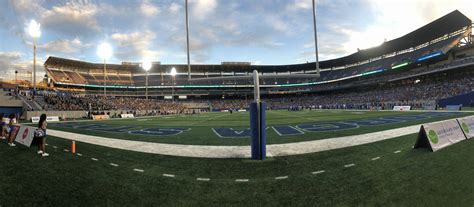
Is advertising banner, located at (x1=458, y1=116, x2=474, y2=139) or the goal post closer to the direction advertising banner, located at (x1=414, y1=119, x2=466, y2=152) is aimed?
the goal post

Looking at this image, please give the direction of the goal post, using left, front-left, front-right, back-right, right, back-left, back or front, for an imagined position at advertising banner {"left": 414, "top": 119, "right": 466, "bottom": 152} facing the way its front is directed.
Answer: right

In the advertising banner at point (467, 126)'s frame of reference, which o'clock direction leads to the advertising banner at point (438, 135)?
the advertising banner at point (438, 135) is roughly at 2 o'clock from the advertising banner at point (467, 126).

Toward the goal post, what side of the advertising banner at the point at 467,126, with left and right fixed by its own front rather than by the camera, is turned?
right

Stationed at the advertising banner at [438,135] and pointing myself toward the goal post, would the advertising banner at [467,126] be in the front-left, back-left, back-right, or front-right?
back-right

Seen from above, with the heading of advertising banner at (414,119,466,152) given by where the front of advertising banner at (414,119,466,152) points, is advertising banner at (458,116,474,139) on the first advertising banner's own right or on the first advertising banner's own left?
on the first advertising banner's own left

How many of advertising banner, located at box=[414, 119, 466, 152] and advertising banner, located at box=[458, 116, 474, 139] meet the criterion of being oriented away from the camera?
0
